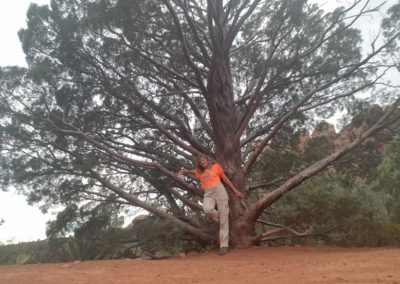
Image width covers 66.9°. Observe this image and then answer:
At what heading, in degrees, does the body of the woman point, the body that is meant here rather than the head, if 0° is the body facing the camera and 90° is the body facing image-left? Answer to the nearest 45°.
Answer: approximately 0°
